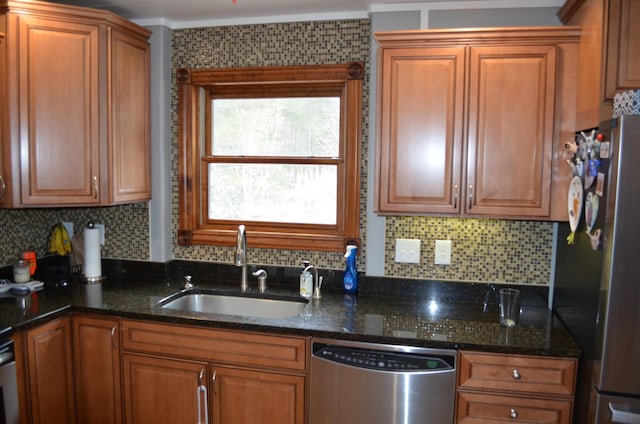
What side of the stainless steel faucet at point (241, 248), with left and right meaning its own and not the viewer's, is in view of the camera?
front

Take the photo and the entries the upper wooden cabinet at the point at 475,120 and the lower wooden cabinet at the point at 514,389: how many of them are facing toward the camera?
2

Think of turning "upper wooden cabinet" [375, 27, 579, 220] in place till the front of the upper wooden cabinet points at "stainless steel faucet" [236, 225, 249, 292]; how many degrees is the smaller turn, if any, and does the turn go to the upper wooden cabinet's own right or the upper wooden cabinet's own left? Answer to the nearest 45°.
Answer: approximately 90° to the upper wooden cabinet's own right

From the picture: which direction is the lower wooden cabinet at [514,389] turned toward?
toward the camera

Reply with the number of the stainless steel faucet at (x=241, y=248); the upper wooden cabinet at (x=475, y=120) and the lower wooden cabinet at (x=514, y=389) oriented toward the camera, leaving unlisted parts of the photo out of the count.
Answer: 3

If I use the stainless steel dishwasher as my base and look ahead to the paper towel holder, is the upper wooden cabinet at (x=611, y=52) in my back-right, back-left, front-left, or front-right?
back-right

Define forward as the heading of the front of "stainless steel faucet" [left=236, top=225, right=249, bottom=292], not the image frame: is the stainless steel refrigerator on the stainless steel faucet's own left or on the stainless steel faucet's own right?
on the stainless steel faucet's own left

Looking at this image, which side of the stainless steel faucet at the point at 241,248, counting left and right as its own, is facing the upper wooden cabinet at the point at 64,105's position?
right

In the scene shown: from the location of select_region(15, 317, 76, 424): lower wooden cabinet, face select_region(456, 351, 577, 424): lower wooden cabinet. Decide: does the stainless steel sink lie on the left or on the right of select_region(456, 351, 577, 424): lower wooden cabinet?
left

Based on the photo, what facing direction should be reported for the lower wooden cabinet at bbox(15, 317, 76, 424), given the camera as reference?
facing the viewer and to the right of the viewer

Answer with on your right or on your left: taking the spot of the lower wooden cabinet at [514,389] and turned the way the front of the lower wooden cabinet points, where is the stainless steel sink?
on your right

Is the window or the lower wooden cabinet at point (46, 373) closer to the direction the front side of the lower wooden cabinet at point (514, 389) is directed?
the lower wooden cabinet
